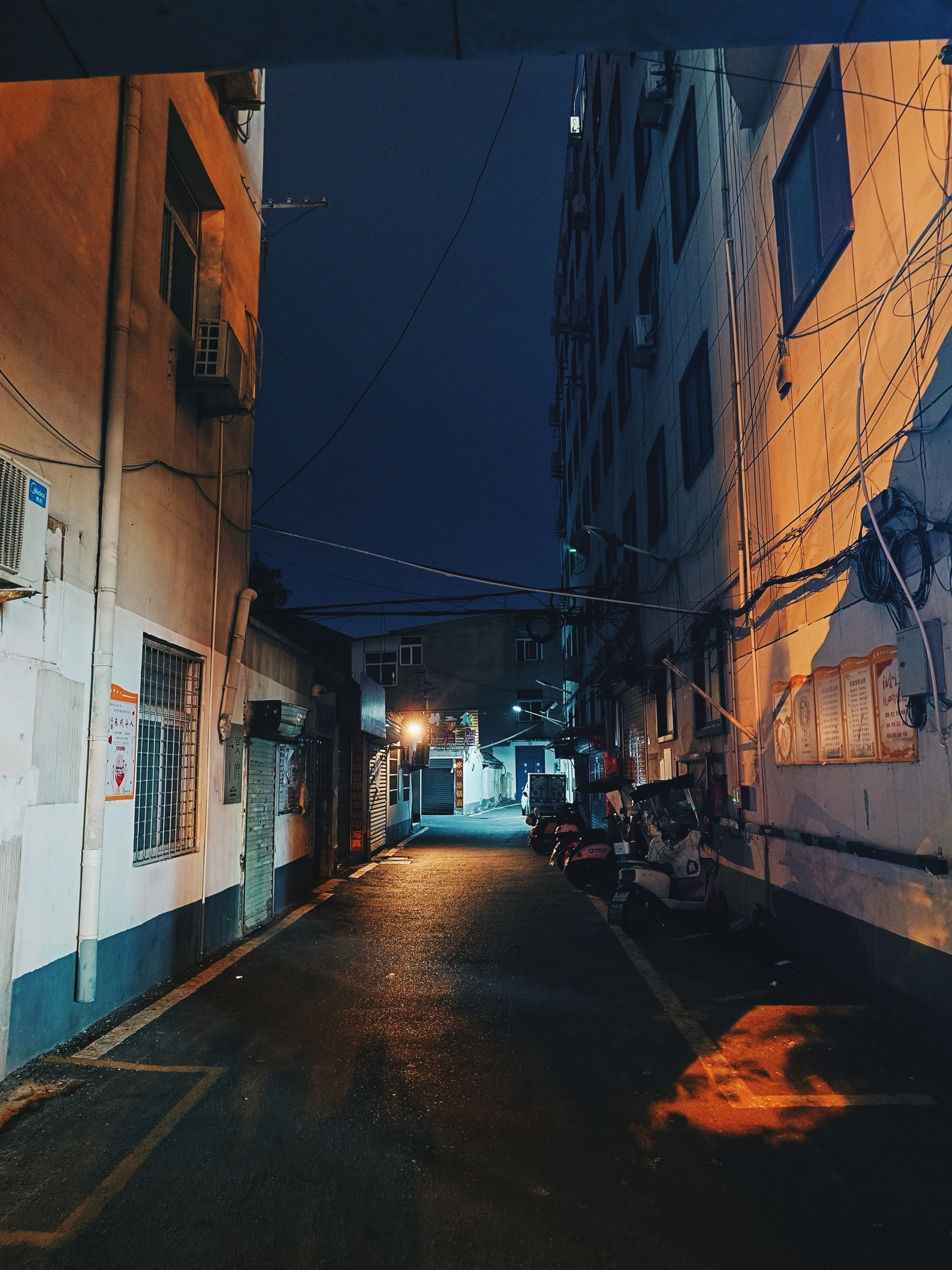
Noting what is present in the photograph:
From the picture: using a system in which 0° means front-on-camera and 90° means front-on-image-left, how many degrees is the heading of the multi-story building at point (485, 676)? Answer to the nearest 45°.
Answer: approximately 0°

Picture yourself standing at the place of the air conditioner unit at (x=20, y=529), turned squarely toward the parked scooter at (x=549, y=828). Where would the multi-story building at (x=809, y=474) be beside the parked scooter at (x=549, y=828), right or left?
right

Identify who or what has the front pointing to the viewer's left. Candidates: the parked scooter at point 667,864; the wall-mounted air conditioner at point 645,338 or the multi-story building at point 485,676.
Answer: the wall-mounted air conditioner

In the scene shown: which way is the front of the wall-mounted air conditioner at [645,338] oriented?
to the viewer's left

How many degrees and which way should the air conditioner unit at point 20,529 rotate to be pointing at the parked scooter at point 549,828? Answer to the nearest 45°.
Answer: approximately 90° to its left

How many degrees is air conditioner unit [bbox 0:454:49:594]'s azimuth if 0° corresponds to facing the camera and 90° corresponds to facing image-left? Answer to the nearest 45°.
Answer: approximately 315°

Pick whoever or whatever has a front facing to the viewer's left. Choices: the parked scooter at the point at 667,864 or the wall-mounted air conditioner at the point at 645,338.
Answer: the wall-mounted air conditioner
